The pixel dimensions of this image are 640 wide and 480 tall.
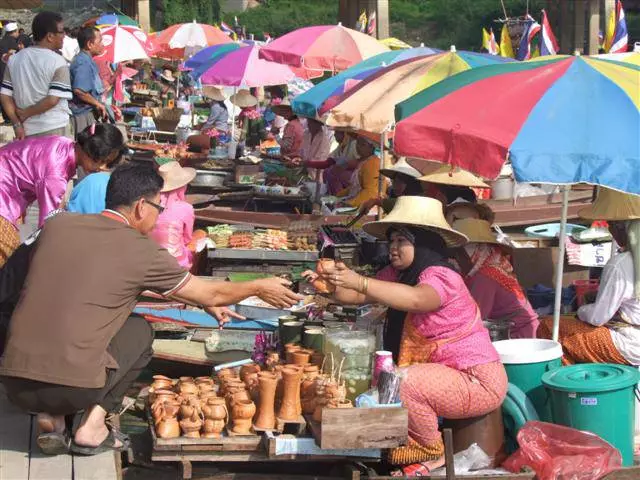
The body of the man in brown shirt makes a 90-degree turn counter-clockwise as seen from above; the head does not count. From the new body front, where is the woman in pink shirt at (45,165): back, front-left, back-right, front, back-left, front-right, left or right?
front-right

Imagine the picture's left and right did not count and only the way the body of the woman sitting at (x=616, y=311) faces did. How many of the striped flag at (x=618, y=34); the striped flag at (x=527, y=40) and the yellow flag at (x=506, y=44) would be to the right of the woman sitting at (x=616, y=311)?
3

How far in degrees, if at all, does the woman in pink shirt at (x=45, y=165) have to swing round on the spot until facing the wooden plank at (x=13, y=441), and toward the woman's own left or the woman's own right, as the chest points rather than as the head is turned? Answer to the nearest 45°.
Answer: approximately 90° to the woman's own right

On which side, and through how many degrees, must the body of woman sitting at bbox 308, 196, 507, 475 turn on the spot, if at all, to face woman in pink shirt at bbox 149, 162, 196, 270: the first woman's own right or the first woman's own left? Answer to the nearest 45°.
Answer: approximately 45° to the first woman's own right

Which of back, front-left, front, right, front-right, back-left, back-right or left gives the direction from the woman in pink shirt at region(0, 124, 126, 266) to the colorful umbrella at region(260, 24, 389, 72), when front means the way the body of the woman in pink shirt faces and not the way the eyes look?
front-left

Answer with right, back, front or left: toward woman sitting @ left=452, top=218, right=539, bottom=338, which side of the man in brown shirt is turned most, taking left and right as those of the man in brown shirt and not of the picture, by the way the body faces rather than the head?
front

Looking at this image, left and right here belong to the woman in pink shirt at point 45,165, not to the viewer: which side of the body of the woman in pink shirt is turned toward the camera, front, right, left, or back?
right

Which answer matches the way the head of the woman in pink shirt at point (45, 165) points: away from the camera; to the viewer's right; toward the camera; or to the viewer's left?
to the viewer's right

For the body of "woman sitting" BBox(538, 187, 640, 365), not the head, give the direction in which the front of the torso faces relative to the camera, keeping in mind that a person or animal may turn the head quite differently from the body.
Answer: to the viewer's left

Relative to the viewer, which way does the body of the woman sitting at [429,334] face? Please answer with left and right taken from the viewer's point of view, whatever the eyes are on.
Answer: facing to the left of the viewer

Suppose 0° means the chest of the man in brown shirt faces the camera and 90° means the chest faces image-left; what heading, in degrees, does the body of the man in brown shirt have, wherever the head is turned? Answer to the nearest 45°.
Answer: approximately 225°

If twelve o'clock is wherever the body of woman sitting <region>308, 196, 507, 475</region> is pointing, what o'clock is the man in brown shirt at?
The man in brown shirt is roughly at 11 o'clock from the woman sitting.

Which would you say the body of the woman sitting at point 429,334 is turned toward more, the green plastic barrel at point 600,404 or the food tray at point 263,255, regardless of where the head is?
the food tray

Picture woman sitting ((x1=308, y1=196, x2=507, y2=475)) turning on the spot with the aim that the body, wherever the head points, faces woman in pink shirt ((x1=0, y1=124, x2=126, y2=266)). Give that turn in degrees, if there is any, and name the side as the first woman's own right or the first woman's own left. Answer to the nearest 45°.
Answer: approximately 45° to the first woman's own right
